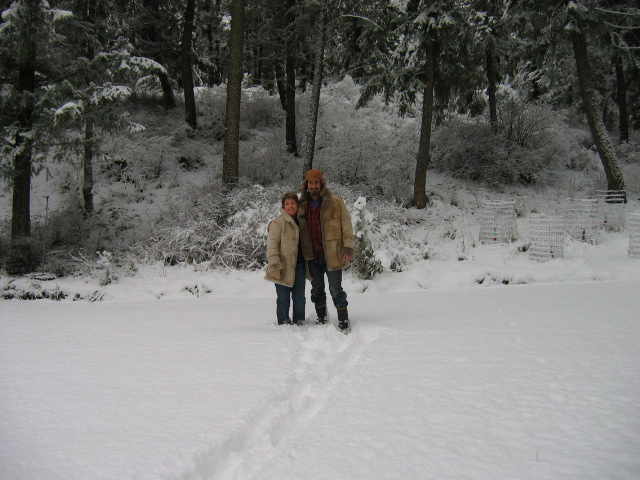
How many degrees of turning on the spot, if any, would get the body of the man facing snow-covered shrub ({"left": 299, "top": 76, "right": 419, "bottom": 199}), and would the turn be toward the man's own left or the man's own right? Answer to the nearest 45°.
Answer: approximately 180°

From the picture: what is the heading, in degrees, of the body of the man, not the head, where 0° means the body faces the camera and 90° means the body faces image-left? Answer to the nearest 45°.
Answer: approximately 0°

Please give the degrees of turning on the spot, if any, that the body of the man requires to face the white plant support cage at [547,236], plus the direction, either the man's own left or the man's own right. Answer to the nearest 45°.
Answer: approximately 135° to the man's own left

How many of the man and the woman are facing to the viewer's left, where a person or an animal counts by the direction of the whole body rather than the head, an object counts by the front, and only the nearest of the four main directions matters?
0

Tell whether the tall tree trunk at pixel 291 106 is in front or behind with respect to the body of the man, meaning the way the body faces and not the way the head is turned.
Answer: behind

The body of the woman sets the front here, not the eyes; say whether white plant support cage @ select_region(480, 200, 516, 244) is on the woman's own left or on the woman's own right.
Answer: on the woman's own left

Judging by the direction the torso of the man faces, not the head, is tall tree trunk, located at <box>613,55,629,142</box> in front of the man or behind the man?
behind

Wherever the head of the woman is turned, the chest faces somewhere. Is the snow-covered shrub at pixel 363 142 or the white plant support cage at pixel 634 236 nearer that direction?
the white plant support cage

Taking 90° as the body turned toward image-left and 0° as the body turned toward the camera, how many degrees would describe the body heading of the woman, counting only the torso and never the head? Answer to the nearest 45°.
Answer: approximately 315°

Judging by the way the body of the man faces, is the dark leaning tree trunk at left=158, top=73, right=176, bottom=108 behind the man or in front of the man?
behind
